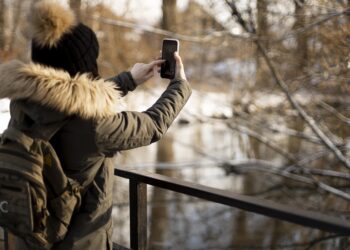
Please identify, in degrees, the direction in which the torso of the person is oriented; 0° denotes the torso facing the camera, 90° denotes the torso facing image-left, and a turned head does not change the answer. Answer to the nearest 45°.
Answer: approximately 225°

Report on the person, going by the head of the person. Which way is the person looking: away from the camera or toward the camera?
away from the camera
